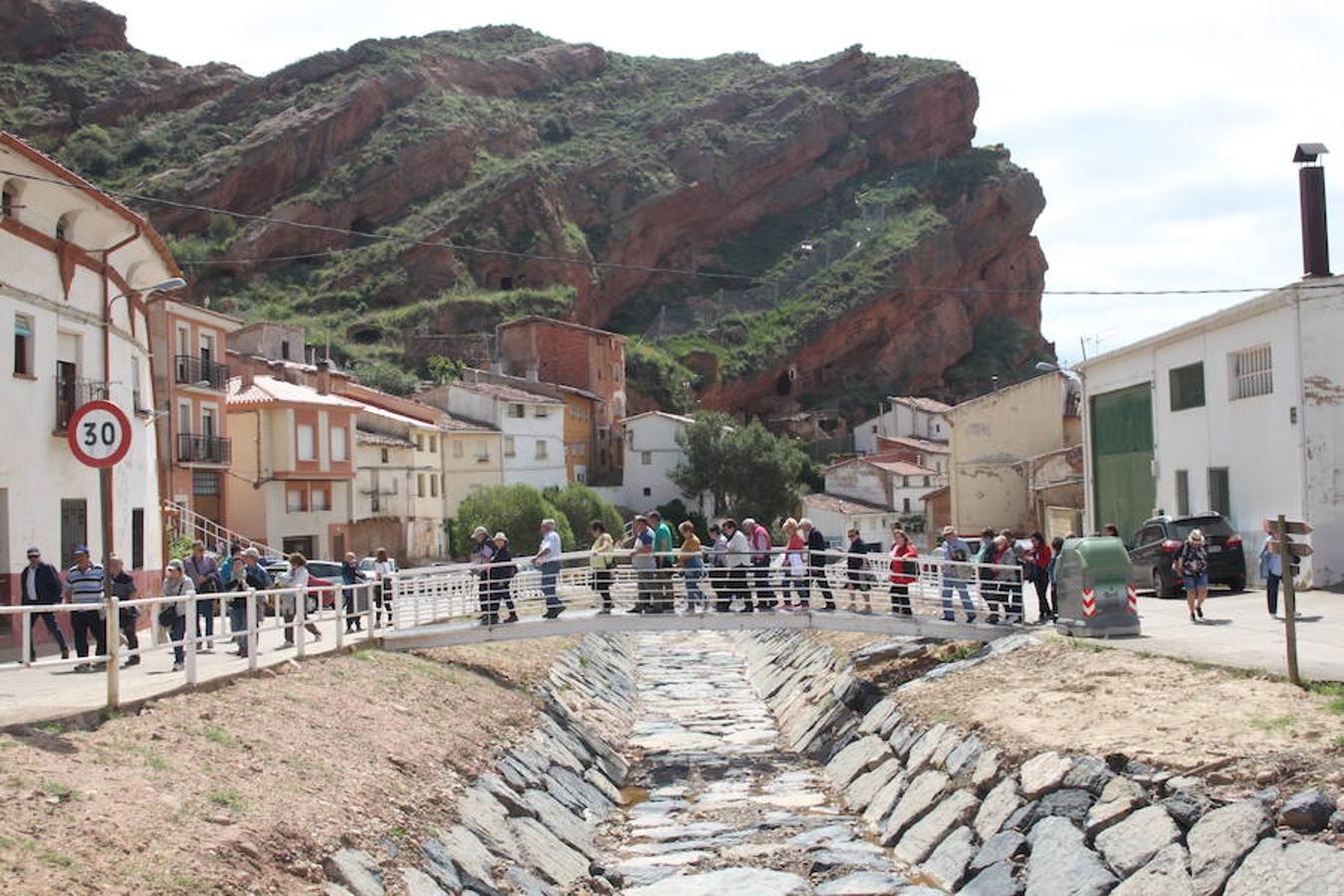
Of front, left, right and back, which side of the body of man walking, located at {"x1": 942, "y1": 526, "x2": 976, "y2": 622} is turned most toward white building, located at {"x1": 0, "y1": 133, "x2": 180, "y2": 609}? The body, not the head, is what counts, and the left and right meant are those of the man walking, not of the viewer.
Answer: front

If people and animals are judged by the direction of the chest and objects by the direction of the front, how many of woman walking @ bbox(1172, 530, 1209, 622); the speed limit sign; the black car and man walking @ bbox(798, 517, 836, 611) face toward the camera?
2

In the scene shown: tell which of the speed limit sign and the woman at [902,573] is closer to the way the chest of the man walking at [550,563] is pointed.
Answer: the speed limit sign

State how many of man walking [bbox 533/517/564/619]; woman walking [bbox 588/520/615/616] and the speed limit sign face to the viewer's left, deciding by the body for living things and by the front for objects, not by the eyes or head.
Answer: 2

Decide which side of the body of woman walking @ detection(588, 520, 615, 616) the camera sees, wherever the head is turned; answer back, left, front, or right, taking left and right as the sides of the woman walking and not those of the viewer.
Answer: left

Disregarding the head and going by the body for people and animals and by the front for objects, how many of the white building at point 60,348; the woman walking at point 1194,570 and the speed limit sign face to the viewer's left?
0

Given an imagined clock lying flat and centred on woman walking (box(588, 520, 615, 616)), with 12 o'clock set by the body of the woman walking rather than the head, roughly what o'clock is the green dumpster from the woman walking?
The green dumpster is roughly at 7 o'clock from the woman walking.

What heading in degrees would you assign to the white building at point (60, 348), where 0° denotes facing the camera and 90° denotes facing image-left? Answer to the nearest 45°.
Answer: approximately 315°

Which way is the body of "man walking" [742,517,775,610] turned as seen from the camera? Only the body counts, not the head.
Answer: to the viewer's left

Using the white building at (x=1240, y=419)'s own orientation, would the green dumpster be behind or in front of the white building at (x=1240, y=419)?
in front

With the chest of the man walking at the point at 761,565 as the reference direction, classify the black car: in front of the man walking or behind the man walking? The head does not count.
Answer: behind

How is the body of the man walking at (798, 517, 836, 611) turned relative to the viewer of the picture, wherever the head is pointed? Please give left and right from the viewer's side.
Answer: facing to the left of the viewer

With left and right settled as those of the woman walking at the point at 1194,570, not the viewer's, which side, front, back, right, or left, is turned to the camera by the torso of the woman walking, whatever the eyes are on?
front

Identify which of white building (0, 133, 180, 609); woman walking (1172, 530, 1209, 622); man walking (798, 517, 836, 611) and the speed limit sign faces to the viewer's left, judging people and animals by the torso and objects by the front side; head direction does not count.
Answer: the man walking

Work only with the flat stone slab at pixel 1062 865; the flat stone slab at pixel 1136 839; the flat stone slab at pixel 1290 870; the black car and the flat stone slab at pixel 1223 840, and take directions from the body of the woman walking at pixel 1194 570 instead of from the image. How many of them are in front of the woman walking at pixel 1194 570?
4

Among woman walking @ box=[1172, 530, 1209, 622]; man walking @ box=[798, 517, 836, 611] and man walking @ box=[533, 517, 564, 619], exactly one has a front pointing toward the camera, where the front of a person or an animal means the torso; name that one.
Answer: the woman walking

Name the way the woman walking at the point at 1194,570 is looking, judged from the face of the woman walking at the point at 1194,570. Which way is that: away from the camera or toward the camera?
toward the camera

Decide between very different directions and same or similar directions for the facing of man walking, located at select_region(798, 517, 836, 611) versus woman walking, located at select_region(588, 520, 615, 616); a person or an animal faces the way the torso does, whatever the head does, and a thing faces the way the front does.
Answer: same or similar directions
